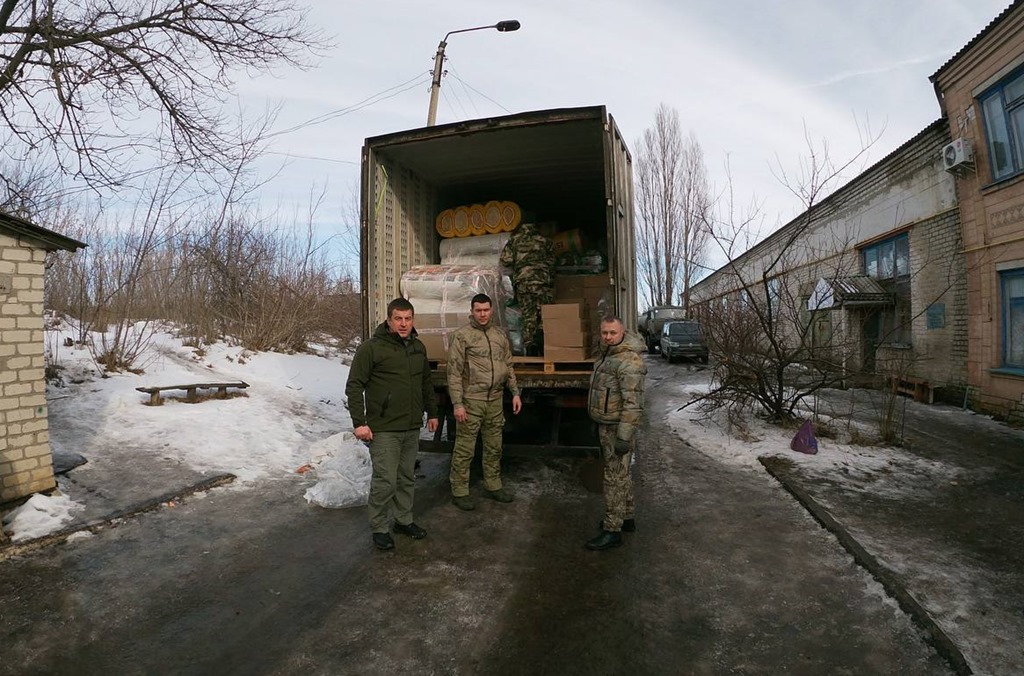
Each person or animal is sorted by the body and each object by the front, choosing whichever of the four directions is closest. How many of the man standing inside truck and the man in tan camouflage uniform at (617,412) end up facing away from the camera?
1

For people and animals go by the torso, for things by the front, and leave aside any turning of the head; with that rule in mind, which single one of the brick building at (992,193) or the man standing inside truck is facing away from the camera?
the man standing inside truck

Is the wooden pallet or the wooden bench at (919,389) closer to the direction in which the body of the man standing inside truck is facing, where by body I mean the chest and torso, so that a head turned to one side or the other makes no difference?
the wooden bench

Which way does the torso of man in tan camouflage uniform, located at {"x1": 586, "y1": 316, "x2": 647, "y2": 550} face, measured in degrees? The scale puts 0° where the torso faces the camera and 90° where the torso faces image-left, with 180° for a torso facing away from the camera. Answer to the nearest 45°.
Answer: approximately 45°

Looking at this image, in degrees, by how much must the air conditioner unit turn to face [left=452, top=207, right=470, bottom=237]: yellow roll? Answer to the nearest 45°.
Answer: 0° — it already faces it

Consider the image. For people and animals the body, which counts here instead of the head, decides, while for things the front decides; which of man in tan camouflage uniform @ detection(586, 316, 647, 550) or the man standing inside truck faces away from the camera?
the man standing inside truck

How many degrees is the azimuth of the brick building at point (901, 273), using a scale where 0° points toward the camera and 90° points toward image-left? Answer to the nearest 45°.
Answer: approximately 45°

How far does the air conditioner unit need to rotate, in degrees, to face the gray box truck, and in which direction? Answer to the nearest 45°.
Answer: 0° — it already faces it

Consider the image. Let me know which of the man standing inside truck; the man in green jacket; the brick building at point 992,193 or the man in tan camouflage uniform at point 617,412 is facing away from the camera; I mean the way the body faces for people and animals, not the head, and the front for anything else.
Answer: the man standing inside truck

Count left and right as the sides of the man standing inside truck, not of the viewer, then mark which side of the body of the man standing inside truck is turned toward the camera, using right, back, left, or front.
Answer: back

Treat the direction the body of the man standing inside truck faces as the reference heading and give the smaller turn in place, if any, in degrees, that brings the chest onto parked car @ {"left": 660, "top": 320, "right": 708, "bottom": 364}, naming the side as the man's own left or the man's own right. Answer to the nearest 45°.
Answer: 0° — they already face it

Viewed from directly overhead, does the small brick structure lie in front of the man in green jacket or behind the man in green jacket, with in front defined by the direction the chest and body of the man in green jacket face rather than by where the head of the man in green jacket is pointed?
behind
